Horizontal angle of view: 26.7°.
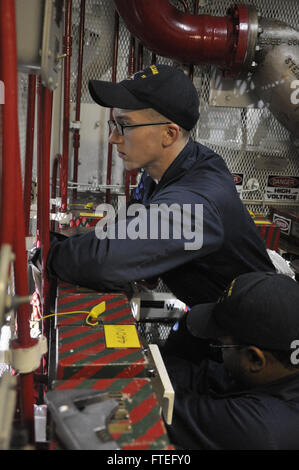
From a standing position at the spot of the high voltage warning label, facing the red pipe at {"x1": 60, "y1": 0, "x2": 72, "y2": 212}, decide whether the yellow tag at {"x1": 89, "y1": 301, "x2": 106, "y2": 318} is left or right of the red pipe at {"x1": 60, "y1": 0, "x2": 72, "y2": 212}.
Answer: left

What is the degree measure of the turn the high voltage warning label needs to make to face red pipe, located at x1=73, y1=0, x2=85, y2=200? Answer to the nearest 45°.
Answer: approximately 45° to its right

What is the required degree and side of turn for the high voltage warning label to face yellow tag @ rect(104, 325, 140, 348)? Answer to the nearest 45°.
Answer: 0° — it already faces it

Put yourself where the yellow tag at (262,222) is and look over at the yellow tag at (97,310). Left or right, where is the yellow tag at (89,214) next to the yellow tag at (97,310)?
right

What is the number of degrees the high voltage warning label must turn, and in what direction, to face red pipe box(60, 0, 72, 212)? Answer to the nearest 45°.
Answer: approximately 45° to its right

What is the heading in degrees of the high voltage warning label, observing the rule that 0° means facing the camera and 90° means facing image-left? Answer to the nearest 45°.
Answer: approximately 0°
